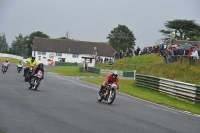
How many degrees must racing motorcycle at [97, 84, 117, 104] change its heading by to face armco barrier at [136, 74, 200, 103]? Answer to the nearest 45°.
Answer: approximately 90° to its left

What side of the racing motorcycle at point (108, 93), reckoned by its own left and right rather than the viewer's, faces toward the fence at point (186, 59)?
left

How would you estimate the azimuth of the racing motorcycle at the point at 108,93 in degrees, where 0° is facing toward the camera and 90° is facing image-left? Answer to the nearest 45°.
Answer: approximately 315°

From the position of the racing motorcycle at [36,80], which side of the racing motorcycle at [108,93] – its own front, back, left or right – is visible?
back
